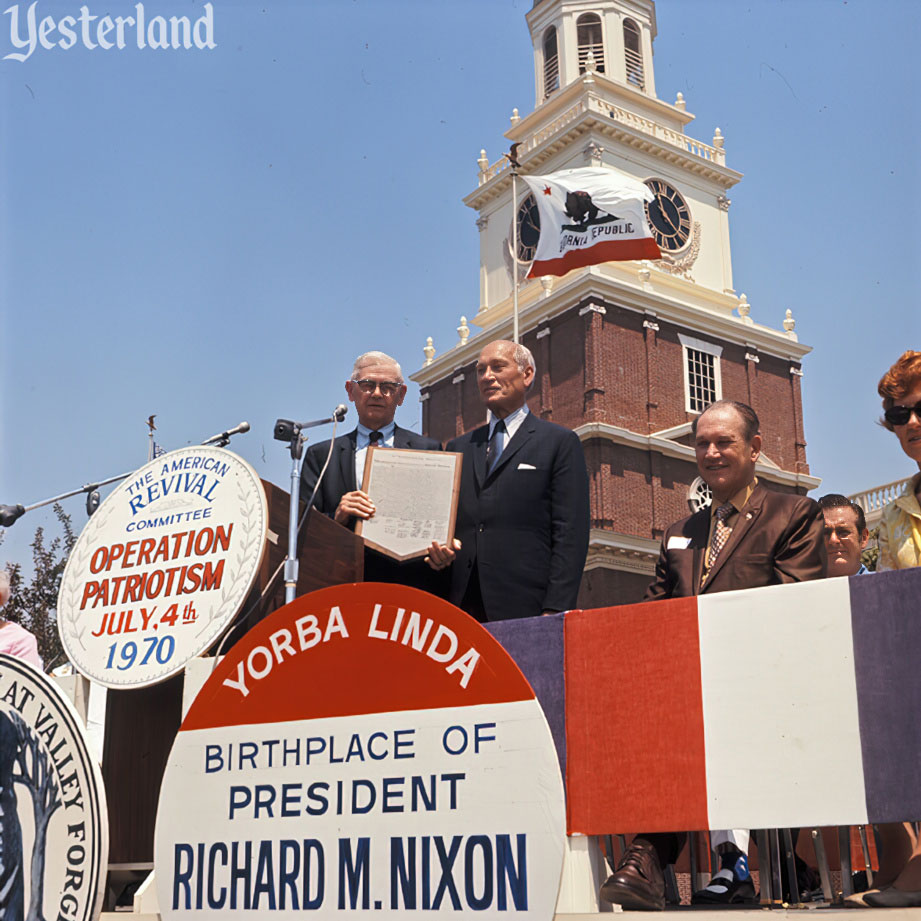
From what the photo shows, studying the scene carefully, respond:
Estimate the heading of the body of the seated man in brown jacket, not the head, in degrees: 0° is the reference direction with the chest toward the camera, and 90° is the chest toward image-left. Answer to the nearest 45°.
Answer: approximately 45°

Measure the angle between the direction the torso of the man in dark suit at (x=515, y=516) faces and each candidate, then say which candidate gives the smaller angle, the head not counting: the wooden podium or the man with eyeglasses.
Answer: the wooden podium

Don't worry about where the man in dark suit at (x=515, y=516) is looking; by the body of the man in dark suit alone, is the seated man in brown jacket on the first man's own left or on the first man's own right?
on the first man's own left

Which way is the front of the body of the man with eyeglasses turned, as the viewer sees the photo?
toward the camera

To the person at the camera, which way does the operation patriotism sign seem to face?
facing the viewer and to the left of the viewer

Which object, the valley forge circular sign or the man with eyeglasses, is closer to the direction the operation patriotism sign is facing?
the valley forge circular sign

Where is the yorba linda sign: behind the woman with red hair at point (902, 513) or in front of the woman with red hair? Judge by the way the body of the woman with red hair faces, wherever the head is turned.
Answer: in front

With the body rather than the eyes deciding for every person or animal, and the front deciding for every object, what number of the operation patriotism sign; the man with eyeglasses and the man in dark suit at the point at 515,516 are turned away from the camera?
0

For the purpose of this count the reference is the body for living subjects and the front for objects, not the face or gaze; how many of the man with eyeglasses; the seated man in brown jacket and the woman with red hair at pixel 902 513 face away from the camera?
0

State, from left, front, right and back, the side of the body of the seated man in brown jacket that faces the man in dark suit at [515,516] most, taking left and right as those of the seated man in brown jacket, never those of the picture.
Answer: right

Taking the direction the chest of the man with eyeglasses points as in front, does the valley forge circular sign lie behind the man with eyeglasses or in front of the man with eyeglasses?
in front
